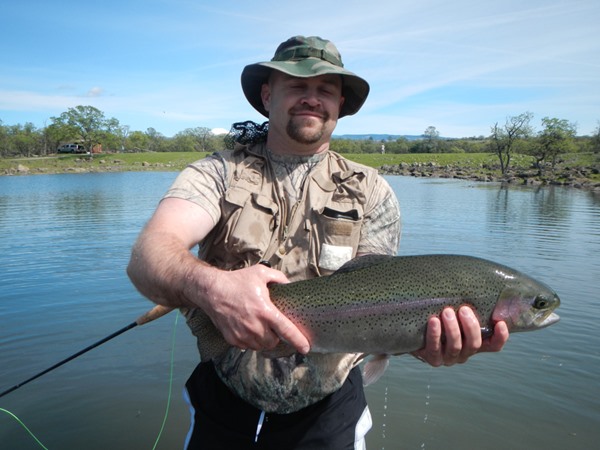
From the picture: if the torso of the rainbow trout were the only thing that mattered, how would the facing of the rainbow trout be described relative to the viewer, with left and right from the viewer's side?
facing to the right of the viewer

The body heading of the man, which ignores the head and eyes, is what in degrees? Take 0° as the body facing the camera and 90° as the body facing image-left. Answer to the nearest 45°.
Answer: approximately 0°
